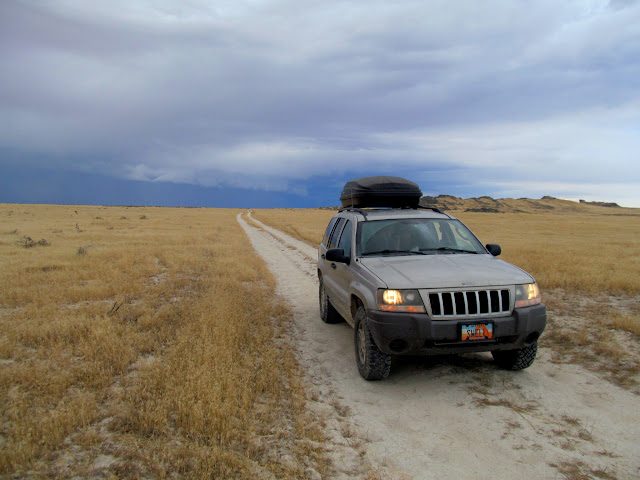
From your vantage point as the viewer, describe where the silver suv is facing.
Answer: facing the viewer and to the right of the viewer
